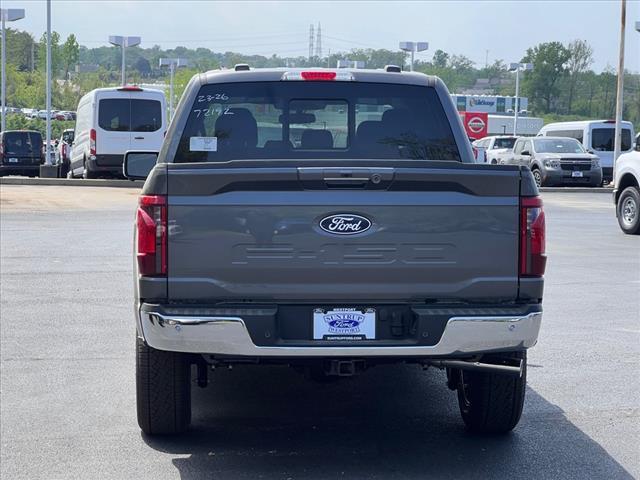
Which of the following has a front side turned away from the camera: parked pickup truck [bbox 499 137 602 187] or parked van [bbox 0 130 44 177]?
parked van [bbox 0 130 44 177]

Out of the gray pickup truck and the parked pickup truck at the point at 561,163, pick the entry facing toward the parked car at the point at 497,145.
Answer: the gray pickup truck

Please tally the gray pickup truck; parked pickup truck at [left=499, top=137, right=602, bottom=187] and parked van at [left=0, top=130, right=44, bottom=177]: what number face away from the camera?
2

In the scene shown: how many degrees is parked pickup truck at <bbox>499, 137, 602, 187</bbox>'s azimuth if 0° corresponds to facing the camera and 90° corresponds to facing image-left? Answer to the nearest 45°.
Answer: approximately 315°

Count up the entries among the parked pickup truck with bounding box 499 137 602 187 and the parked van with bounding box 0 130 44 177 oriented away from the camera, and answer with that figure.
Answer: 1

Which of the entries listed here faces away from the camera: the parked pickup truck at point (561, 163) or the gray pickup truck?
the gray pickup truck

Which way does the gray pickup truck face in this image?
away from the camera

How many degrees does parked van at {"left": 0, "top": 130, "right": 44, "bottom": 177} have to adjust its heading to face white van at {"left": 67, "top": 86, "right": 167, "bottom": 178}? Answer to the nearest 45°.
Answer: approximately 135° to its right

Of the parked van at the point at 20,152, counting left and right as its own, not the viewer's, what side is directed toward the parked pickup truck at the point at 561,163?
right

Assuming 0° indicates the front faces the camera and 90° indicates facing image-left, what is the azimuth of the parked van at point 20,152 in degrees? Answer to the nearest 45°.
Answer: approximately 180°
